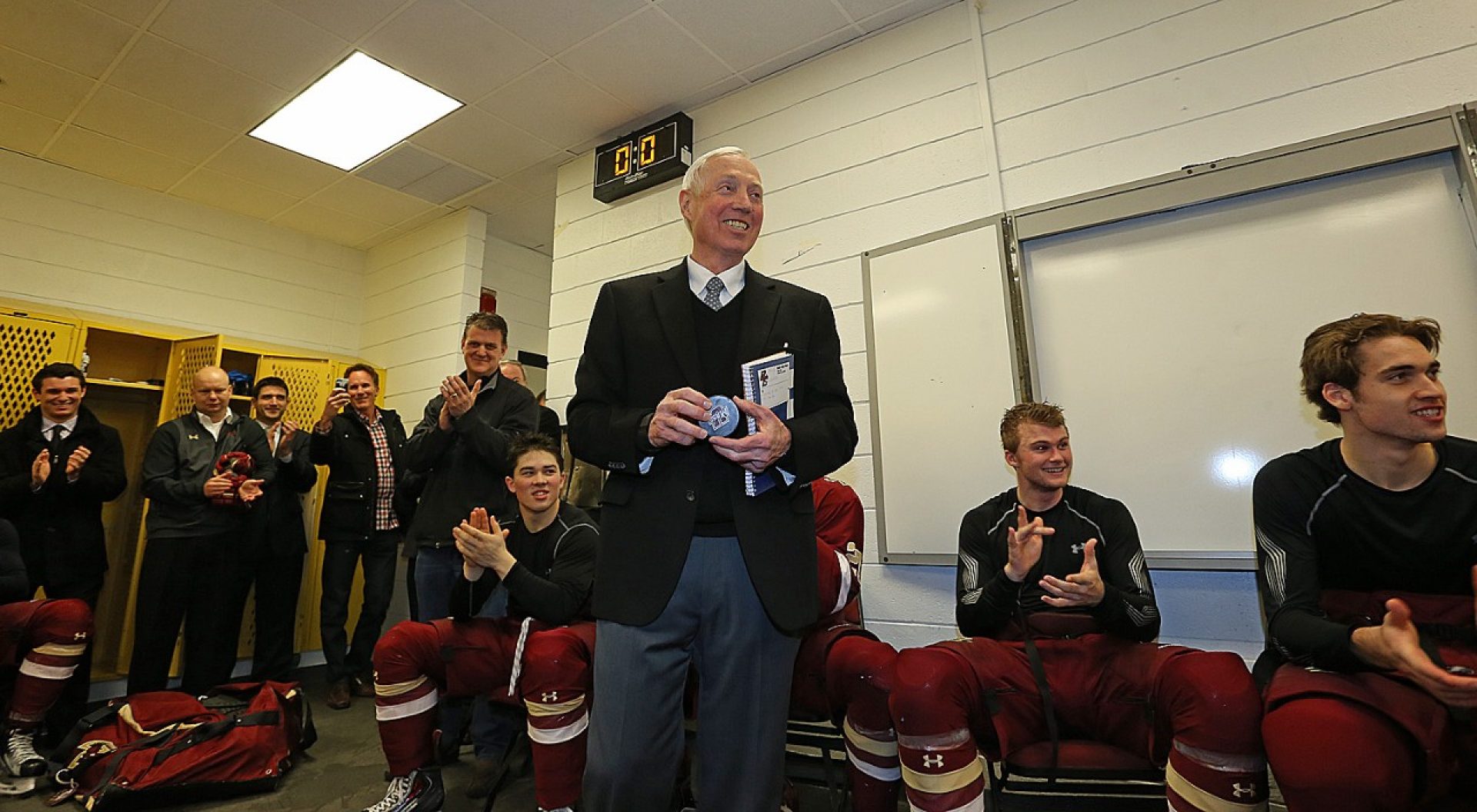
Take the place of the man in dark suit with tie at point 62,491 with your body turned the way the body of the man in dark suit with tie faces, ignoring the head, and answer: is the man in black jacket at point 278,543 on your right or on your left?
on your left

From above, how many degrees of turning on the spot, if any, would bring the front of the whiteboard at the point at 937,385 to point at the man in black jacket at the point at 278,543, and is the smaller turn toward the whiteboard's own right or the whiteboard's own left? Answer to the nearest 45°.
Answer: approximately 45° to the whiteboard's own right

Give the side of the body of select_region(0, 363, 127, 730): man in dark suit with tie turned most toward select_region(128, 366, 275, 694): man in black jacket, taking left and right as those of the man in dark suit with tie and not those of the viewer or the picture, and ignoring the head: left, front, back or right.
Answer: left

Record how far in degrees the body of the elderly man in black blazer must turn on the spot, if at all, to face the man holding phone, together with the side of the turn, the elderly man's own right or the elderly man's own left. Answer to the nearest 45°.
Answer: approximately 135° to the elderly man's own right

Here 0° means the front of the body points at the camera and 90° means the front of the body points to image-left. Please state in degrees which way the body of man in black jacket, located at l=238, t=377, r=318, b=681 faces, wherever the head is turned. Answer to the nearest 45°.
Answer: approximately 0°

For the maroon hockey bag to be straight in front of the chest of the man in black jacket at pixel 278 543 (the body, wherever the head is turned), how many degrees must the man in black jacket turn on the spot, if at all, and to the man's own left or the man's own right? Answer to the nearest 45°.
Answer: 0° — they already face it

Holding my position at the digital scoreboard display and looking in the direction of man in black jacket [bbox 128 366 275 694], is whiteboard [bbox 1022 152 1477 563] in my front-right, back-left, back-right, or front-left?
back-left

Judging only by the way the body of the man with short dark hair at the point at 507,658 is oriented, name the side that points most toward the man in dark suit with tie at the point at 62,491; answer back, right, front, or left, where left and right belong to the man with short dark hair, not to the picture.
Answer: right
